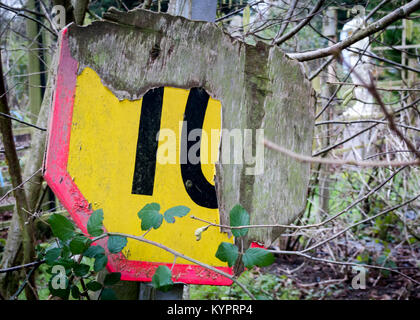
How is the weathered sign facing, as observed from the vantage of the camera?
facing the viewer
